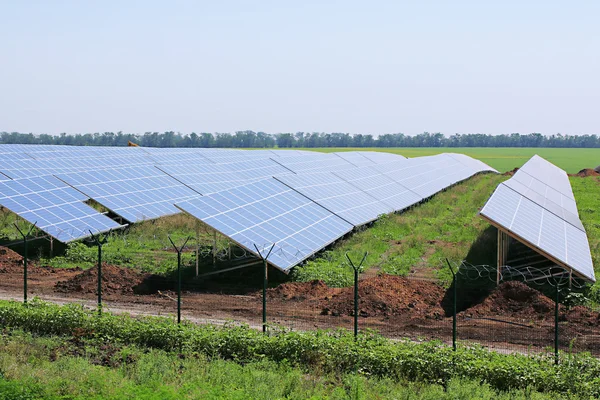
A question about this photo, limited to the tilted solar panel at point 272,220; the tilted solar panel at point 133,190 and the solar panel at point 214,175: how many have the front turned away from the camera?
0

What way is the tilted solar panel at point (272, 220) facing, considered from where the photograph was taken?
facing the viewer and to the right of the viewer

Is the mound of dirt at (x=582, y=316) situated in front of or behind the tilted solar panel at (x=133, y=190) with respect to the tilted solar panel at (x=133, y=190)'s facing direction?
in front

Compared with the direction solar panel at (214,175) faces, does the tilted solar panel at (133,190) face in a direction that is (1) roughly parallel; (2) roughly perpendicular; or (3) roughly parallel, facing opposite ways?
roughly parallel

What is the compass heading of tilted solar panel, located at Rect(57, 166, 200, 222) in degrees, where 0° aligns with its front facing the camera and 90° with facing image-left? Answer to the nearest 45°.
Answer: approximately 315°

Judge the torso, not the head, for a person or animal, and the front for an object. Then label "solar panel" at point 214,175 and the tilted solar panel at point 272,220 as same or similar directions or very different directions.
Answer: same or similar directions

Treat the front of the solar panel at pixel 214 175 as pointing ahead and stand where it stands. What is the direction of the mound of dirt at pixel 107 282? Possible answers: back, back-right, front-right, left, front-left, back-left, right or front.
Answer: front-right

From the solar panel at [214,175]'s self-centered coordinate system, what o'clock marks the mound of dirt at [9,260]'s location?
The mound of dirt is roughly at 2 o'clock from the solar panel.

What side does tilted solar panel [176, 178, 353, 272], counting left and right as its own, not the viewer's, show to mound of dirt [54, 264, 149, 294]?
right

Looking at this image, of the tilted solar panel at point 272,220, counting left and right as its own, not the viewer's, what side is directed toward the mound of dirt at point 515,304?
front

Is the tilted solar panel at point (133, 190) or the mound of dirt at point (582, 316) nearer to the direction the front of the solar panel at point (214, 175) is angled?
the mound of dirt

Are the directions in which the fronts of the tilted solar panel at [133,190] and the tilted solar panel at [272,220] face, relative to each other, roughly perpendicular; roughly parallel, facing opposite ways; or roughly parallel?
roughly parallel

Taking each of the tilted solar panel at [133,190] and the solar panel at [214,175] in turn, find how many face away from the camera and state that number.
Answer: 0

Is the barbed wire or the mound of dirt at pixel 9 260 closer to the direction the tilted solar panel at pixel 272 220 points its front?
the barbed wire
